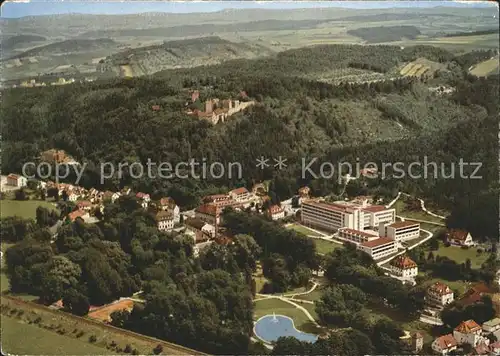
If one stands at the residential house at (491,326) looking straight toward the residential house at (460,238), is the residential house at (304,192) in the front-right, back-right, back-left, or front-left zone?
front-left

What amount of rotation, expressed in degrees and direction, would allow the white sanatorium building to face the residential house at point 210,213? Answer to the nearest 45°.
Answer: approximately 45° to its right

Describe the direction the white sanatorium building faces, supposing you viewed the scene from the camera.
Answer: facing the viewer and to the left of the viewer

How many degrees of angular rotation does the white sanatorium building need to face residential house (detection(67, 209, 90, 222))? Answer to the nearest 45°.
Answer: approximately 45° to its right

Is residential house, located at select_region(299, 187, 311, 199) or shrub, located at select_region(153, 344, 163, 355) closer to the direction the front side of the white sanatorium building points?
the shrub

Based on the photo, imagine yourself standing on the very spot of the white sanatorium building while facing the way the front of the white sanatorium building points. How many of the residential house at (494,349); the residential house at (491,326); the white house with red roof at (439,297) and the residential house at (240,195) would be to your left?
3

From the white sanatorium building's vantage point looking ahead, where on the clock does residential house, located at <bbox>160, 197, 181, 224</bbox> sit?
The residential house is roughly at 1 o'clock from the white sanatorium building.

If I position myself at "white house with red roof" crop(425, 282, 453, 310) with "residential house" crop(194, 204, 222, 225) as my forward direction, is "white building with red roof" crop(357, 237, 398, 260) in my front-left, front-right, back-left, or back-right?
front-right

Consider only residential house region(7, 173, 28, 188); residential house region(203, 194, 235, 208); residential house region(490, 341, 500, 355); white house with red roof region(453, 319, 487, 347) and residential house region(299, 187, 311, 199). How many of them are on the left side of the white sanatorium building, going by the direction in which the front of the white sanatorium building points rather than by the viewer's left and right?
2

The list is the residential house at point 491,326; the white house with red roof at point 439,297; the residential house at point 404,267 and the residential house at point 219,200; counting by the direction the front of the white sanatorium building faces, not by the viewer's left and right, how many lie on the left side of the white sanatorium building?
3

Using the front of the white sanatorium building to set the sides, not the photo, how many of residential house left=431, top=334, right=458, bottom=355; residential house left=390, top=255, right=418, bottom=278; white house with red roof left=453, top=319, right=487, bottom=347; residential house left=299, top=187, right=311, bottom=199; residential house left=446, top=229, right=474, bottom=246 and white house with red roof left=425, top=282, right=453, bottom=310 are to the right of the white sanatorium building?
1

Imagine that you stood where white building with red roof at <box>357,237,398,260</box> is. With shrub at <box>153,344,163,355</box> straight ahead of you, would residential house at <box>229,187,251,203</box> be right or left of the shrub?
right

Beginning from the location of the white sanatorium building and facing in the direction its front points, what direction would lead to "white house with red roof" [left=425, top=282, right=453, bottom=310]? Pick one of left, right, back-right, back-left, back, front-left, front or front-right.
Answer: left

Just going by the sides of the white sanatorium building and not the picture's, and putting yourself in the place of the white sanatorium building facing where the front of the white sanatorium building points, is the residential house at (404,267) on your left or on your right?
on your left

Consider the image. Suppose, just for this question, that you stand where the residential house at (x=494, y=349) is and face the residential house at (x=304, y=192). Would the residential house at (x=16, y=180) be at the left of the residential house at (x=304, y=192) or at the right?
left

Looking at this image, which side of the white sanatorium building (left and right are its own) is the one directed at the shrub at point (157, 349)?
front

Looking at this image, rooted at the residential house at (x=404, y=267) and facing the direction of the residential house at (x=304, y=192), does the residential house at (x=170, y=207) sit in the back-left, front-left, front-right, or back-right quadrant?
front-left

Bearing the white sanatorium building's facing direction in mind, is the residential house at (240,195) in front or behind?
in front

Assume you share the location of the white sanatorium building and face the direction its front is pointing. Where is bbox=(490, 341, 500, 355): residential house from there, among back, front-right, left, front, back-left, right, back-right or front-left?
left

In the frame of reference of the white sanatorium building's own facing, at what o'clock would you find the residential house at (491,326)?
The residential house is roughly at 9 o'clock from the white sanatorium building.
